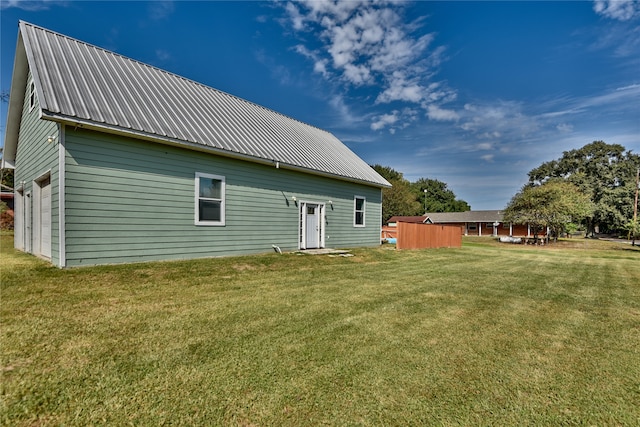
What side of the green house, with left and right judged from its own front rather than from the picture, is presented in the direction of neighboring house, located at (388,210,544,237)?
left

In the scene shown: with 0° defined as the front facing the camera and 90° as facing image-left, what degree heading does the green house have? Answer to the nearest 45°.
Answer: approximately 315°

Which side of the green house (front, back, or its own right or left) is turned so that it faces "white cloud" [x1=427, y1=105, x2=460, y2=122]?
left

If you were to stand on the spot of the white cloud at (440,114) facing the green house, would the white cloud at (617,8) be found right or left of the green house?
left

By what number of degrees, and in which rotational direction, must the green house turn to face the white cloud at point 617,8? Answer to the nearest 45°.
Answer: approximately 45° to its left
